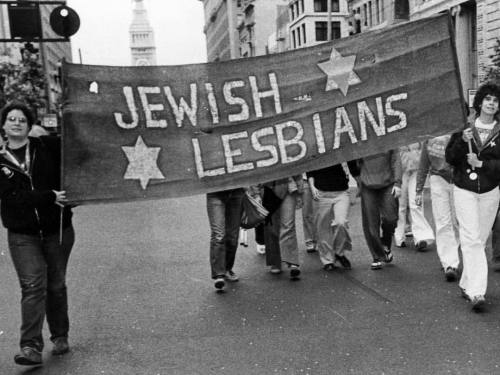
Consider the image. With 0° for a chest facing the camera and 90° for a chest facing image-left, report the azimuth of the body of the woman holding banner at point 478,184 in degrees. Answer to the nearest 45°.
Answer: approximately 0°

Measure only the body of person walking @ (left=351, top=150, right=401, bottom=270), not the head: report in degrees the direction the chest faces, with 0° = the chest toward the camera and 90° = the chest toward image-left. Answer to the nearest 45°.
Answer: approximately 0°

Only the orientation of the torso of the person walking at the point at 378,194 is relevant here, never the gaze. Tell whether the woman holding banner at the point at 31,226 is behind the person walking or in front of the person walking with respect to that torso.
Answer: in front

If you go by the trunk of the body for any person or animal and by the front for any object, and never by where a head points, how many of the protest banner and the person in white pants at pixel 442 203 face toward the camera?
2

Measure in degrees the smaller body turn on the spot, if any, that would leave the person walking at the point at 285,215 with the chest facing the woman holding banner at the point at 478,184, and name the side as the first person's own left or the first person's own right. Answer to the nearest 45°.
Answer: approximately 45° to the first person's own left

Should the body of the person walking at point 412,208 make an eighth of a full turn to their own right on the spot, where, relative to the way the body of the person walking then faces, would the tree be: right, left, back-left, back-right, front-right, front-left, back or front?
right

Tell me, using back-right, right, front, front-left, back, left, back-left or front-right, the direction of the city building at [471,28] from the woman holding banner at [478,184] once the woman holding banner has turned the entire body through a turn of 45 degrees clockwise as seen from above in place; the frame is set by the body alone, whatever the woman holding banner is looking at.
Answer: back-right

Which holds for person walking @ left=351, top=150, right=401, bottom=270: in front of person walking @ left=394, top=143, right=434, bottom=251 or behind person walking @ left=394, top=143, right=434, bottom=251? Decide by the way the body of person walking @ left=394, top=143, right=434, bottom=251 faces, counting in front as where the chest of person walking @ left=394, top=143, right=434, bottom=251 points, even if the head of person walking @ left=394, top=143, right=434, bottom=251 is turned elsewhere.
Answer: in front

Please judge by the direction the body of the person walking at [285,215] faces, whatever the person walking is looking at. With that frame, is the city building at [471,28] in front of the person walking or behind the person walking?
behind

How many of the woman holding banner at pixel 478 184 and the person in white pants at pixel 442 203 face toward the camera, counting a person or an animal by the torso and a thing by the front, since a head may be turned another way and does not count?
2

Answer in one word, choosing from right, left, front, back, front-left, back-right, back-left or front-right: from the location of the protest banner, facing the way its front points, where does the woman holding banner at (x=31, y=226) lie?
front-right
